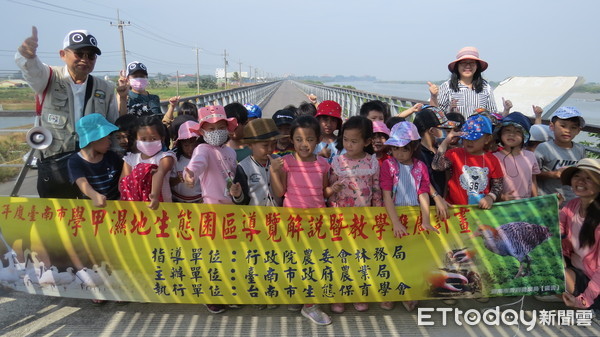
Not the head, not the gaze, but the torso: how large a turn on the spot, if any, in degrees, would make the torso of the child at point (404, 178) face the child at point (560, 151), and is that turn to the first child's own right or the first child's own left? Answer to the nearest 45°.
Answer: approximately 135° to the first child's own left

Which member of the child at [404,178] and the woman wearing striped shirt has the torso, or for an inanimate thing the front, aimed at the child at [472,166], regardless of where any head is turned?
the woman wearing striped shirt

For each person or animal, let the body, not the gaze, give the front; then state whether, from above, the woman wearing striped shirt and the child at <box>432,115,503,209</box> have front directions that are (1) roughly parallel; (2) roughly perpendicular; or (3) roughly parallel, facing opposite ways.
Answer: roughly parallel

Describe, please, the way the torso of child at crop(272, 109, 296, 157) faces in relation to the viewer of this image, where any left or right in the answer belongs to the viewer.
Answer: facing the viewer

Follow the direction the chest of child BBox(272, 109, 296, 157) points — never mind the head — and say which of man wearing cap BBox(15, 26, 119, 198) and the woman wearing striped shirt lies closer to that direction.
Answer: the man wearing cap

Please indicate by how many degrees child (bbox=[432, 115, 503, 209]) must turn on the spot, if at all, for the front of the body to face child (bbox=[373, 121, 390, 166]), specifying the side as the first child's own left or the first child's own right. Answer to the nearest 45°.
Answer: approximately 90° to the first child's own right

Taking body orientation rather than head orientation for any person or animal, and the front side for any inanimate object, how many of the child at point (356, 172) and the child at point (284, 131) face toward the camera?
2

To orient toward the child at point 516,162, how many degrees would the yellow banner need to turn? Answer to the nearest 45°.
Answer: approximately 90° to its left

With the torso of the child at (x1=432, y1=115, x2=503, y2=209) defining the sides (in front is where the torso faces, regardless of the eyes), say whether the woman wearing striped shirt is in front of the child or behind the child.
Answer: behind

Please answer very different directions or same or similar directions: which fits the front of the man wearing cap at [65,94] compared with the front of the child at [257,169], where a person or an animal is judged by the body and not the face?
same or similar directions

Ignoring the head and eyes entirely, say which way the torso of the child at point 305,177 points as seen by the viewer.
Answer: toward the camera

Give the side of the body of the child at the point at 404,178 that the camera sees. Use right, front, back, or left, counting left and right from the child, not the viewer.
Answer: front

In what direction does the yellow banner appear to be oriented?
toward the camera

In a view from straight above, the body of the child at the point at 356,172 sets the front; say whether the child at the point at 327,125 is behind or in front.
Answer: behind
